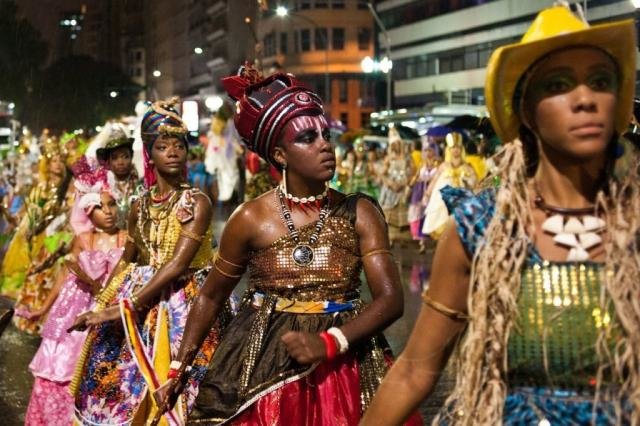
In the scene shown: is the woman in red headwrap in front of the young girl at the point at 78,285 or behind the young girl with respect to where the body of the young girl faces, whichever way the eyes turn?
in front

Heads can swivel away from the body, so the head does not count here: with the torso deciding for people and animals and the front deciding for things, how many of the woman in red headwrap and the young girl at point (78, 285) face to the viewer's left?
0

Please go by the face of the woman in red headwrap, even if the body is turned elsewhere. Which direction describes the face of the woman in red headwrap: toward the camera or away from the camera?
toward the camera

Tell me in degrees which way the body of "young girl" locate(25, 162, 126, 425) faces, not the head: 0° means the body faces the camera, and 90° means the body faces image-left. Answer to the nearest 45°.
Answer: approximately 315°

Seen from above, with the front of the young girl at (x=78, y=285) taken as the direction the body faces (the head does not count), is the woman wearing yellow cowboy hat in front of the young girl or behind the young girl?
in front

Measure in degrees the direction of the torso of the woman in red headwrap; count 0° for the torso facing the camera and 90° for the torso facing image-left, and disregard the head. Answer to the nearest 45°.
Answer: approximately 0°
